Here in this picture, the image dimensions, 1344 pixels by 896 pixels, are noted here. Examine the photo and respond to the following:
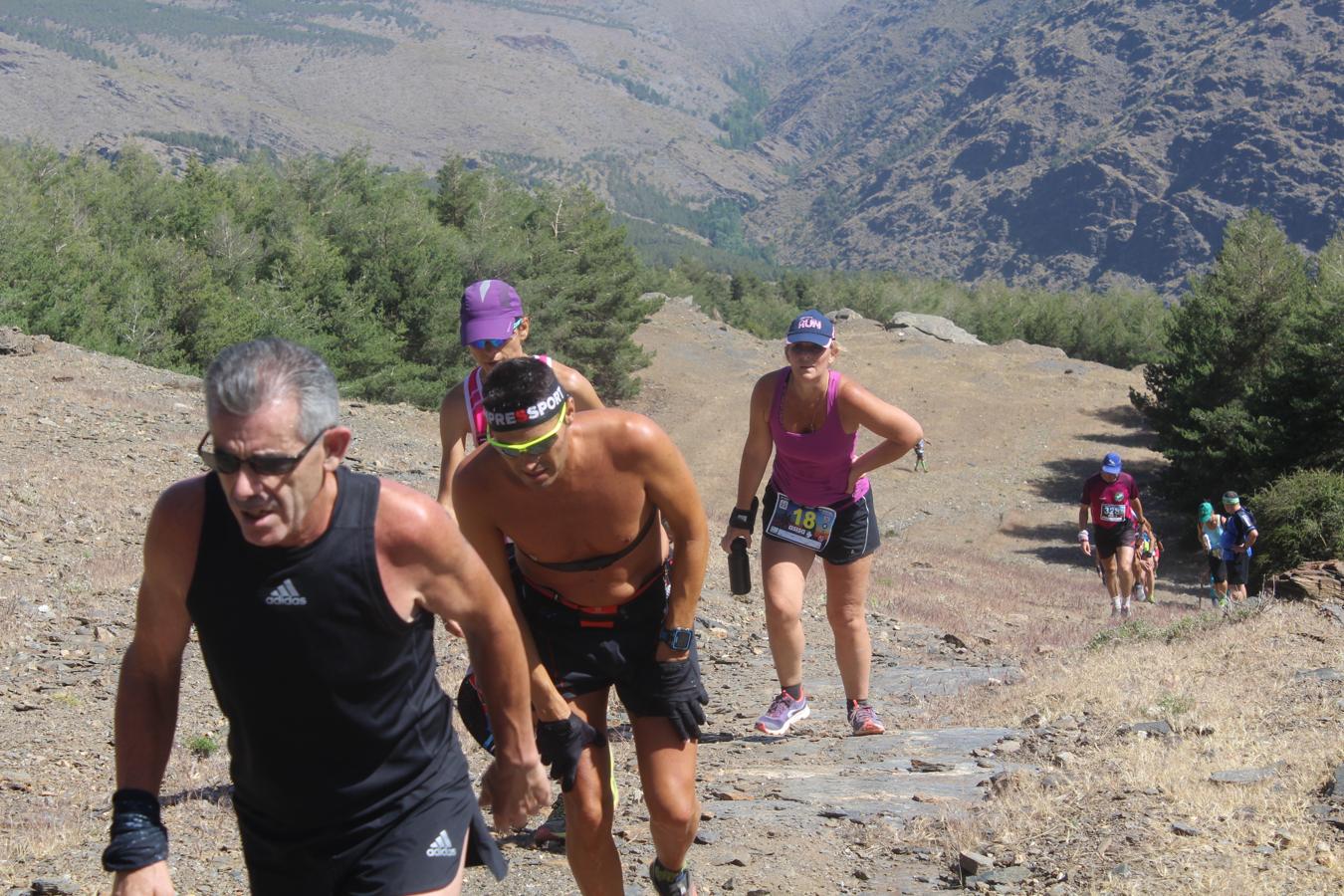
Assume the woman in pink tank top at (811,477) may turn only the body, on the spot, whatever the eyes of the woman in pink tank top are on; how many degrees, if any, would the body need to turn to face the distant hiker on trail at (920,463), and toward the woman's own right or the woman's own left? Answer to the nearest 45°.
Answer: approximately 180°

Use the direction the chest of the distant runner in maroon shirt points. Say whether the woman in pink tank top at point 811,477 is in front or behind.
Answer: in front

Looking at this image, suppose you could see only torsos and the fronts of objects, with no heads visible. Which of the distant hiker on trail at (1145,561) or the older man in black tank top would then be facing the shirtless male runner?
the distant hiker on trail

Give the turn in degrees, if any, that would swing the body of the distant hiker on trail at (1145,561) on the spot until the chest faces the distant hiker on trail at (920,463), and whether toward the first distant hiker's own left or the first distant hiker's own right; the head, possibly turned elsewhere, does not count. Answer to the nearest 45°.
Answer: approximately 180°

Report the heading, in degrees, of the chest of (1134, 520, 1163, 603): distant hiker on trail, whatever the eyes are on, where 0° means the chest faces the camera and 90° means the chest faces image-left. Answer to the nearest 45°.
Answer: approximately 0°

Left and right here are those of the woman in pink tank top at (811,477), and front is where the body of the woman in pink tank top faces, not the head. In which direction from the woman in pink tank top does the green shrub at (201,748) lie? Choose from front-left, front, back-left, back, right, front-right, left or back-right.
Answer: right

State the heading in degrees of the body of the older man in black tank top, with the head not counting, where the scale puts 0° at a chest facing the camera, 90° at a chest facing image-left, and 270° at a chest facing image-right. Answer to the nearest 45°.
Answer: approximately 45°

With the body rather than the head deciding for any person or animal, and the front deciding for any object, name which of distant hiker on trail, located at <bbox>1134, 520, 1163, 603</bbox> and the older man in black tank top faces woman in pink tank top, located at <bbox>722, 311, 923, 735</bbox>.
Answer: the distant hiker on trail
